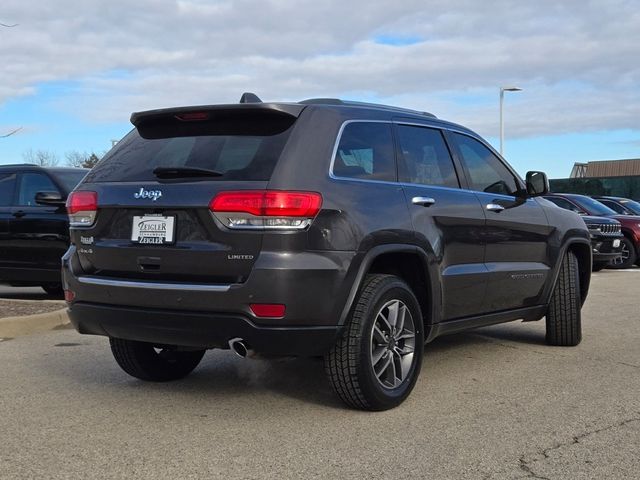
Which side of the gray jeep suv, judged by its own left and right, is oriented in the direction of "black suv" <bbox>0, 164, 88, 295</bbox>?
left

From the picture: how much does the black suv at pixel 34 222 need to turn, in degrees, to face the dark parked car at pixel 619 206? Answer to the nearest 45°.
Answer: approximately 45° to its left

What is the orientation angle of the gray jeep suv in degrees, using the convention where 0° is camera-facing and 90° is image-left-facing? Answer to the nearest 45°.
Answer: approximately 225°

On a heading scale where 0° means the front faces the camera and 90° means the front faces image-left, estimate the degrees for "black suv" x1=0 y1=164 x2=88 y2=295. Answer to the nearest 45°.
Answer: approximately 315°

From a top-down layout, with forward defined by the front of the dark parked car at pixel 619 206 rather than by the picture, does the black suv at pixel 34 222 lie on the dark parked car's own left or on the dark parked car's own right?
on the dark parked car's own right
